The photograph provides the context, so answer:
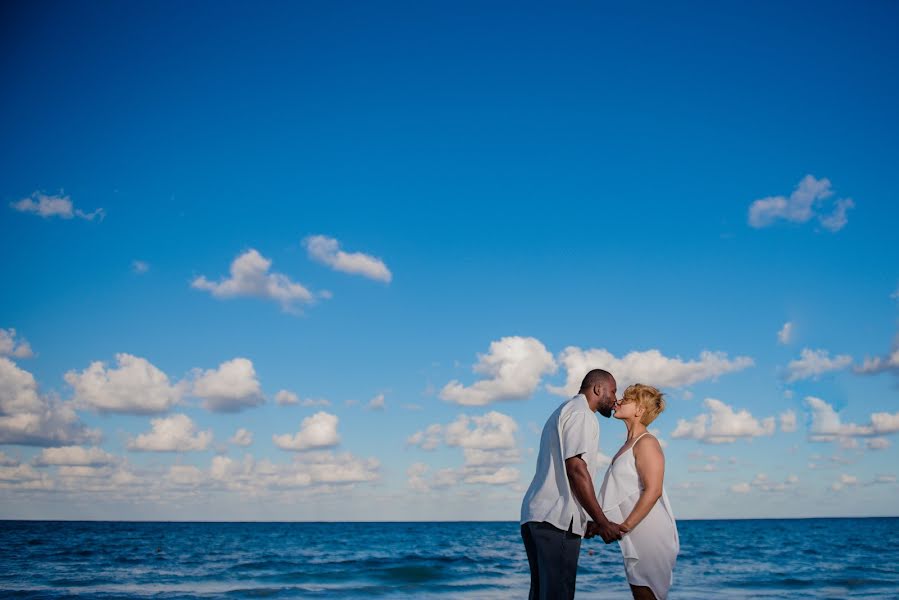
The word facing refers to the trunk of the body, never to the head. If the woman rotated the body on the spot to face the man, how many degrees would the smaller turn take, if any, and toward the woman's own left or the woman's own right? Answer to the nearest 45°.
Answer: approximately 45° to the woman's own left

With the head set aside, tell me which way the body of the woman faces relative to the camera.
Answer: to the viewer's left

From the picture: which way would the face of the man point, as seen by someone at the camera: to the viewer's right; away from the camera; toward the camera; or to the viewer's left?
to the viewer's right

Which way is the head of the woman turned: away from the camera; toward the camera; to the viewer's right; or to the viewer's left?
to the viewer's left
